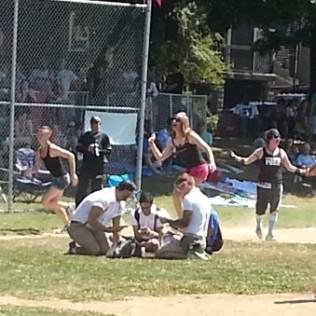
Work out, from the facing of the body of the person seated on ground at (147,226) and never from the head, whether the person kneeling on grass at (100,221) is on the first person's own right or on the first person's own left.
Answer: on the first person's own right

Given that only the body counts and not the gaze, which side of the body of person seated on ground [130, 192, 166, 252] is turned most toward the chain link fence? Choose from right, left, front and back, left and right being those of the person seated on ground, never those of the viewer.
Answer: back

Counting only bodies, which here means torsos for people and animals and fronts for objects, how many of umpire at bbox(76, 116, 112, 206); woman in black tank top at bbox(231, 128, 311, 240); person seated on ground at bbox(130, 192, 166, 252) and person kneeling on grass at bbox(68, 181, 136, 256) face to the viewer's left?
0

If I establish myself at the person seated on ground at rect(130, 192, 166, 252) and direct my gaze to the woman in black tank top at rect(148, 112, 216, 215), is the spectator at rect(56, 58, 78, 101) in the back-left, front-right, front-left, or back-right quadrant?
front-left

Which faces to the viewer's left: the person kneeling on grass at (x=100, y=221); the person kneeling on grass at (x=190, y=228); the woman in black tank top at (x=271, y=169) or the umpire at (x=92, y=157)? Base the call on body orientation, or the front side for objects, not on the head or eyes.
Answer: the person kneeling on grass at (x=190, y=228)

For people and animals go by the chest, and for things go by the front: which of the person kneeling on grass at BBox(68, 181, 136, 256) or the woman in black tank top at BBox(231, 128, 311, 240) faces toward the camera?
the woman in black tank top

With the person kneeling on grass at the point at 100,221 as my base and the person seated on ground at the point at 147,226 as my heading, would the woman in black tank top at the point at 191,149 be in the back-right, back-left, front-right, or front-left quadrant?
front-left

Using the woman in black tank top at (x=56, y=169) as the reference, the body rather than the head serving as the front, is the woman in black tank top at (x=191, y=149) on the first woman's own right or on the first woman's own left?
on the first woman's own left

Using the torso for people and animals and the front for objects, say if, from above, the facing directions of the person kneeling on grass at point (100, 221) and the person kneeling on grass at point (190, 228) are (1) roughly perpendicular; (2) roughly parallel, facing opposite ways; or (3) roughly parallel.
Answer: roughly parallel, facing opposite ways

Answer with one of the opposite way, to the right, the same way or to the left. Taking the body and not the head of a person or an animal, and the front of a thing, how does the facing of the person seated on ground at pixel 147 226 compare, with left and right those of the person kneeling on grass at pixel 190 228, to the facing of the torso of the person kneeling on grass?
to the left

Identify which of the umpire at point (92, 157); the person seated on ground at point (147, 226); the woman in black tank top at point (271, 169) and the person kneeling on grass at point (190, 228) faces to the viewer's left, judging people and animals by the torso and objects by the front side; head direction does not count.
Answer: the person kneeling on grass

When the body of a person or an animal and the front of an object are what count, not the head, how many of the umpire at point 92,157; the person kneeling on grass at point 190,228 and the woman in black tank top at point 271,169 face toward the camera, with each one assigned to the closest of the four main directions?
2

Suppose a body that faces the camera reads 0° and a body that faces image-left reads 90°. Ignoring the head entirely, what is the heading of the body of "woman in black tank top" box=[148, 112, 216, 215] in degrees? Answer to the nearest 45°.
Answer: approximately 45°

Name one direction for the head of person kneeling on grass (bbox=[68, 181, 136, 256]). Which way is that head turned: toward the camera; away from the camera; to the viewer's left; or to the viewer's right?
to the viewer's right

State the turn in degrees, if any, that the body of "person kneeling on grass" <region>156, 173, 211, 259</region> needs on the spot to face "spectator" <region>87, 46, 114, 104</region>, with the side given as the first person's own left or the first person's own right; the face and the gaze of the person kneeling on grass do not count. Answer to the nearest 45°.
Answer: approximately 90° to the first person's own right

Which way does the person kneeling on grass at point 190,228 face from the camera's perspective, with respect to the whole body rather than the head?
to the viewer's left

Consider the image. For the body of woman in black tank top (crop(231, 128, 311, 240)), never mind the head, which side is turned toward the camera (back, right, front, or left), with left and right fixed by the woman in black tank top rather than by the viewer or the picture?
front

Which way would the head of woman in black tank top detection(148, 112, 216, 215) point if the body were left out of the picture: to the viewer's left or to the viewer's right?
to the viewer's left

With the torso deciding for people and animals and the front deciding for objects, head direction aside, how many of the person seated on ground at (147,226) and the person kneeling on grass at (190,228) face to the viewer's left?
1

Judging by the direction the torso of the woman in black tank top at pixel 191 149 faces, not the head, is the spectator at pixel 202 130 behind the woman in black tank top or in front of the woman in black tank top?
behind

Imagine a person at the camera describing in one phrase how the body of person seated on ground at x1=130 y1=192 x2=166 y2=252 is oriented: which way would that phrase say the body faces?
toward the camera
